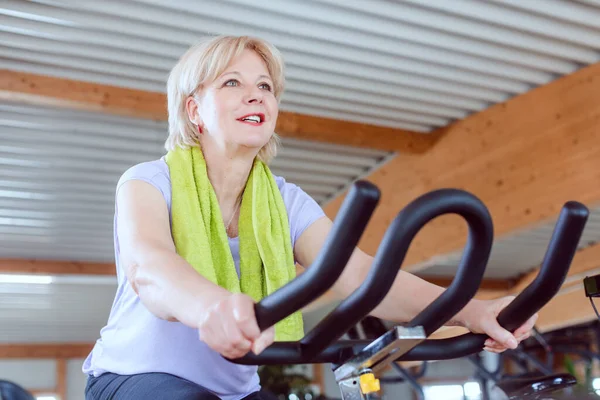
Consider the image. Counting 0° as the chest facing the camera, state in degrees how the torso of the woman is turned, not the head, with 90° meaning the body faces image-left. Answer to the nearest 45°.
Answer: approximately 315°

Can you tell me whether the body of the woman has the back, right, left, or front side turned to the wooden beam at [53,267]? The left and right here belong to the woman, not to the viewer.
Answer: back

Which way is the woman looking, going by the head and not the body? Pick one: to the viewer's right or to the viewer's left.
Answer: to the viewer's right

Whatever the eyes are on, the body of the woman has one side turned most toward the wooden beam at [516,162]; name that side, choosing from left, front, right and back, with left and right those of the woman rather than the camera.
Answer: left

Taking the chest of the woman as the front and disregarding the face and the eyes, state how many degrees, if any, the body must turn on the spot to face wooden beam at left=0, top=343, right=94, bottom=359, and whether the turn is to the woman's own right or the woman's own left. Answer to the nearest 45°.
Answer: approximately 135° to the woman's own left
